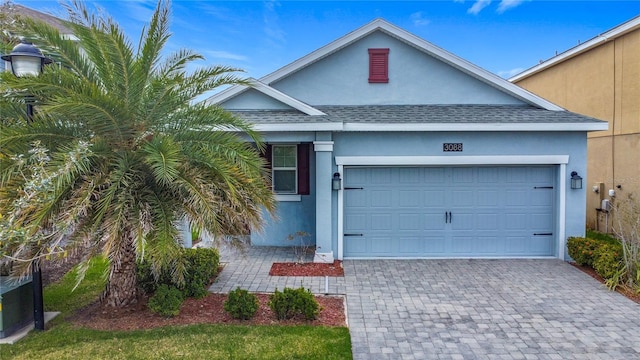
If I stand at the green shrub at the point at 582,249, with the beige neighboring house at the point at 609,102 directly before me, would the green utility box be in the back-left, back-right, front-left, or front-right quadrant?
back-left

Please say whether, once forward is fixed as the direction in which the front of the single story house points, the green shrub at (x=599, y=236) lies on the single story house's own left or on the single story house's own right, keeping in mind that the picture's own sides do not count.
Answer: on the single story house's own left

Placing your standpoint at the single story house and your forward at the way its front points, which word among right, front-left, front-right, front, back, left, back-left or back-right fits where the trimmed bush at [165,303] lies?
front-right

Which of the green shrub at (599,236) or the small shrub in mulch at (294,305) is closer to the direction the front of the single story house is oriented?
the small shrub in mulch

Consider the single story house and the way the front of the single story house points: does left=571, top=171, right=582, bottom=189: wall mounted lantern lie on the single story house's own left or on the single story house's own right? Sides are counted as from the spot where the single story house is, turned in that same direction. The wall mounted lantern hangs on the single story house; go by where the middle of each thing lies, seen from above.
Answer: on the single story house's own left

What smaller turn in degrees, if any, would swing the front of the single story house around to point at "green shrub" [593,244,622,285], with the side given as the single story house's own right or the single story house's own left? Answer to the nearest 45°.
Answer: approximately 90° to the single story house's own left

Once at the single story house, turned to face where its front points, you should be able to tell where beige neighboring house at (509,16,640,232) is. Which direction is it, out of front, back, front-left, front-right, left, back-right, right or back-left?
back-left

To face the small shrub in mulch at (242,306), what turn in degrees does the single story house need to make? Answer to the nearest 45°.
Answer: approximately 45° to its right

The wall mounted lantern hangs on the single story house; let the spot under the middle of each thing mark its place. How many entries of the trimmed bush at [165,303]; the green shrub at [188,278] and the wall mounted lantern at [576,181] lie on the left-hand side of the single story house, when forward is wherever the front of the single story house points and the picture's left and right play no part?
1

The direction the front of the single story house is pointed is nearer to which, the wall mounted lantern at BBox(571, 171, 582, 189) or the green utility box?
the green utility box

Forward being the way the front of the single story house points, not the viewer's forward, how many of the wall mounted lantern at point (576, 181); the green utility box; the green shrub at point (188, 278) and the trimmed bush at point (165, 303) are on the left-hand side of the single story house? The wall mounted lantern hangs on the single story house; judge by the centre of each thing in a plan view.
1

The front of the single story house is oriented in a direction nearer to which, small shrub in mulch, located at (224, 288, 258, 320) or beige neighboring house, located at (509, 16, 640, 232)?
the small shrub in mulch

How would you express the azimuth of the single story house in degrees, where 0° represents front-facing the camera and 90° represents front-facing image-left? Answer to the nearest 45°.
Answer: approximately 0°

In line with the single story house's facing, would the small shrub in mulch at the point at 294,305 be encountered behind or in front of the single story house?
in front
